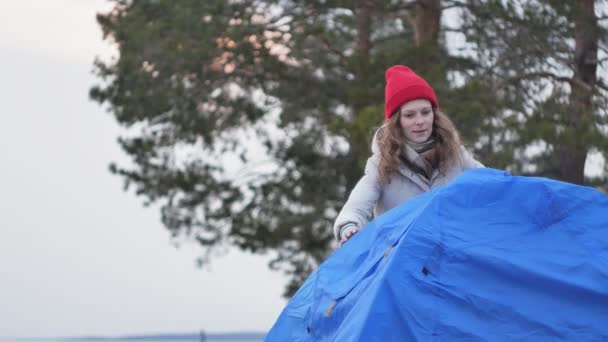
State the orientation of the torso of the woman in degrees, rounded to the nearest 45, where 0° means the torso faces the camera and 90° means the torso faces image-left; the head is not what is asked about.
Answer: approximately 0°

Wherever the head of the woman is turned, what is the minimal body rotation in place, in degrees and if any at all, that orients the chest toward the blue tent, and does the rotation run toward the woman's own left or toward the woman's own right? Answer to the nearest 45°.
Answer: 0° — they already face it
